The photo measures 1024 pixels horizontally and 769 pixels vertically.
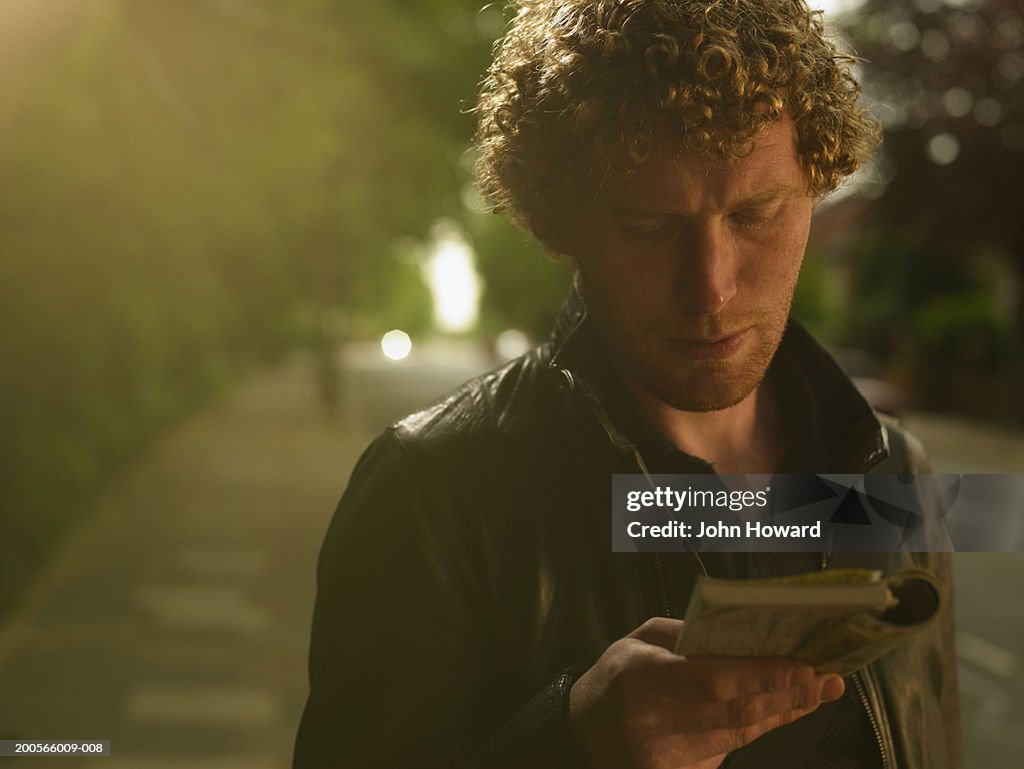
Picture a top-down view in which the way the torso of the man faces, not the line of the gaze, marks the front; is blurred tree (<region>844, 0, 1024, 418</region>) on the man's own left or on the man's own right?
on the man's own left

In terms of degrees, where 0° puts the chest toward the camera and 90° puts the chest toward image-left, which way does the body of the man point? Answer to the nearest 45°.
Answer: approximately 315°
